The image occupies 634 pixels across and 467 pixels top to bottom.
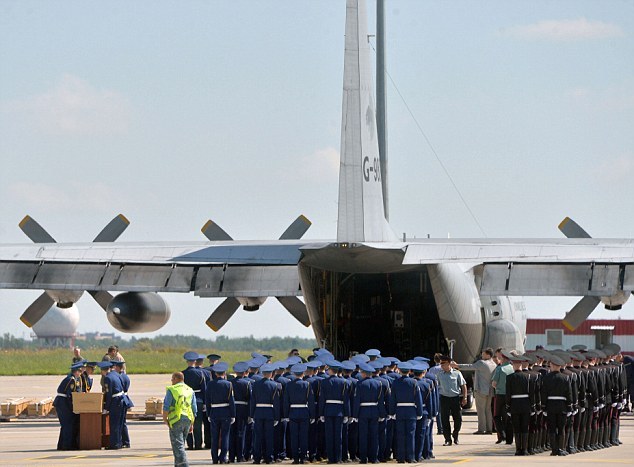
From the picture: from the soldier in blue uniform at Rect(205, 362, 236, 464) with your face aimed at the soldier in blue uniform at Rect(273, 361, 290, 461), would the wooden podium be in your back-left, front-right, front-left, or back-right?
back-left

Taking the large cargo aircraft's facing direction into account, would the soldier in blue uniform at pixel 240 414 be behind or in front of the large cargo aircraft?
behind

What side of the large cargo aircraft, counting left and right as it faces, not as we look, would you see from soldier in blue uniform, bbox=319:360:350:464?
back

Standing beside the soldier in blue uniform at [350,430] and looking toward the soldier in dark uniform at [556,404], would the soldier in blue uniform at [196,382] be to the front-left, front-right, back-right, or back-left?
back-left

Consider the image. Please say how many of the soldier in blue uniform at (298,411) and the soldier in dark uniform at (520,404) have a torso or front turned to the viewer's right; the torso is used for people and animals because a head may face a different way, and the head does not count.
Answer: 0

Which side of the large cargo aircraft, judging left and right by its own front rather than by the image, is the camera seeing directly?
back

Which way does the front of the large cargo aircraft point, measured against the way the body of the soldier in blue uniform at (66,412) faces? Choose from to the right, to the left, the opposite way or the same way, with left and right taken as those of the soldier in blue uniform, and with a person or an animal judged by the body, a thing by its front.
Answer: to the left

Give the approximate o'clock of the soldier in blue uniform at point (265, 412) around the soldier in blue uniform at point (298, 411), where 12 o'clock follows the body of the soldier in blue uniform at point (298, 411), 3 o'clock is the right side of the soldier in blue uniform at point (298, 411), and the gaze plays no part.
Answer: the soldier in blue uniform at point (265, 412) is roughly at 9 o'clock from the soldier in blue uniform at point (298, 411).

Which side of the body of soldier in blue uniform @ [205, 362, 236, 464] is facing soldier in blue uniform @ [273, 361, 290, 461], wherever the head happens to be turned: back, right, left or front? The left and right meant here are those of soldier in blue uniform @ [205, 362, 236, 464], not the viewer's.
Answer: right

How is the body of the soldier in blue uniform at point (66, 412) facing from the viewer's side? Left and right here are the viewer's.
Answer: facing to the right of the viewer

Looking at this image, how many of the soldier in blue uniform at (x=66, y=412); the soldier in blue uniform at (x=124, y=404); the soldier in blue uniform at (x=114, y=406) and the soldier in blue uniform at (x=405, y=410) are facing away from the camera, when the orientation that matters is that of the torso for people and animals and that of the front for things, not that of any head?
1

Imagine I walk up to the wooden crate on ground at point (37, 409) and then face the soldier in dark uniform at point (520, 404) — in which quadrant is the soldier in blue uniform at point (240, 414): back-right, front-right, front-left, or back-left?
front-right

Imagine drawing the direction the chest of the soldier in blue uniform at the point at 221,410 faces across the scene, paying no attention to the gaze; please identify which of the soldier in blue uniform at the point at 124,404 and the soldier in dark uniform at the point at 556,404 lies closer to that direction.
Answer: the soldier in blue uniform
